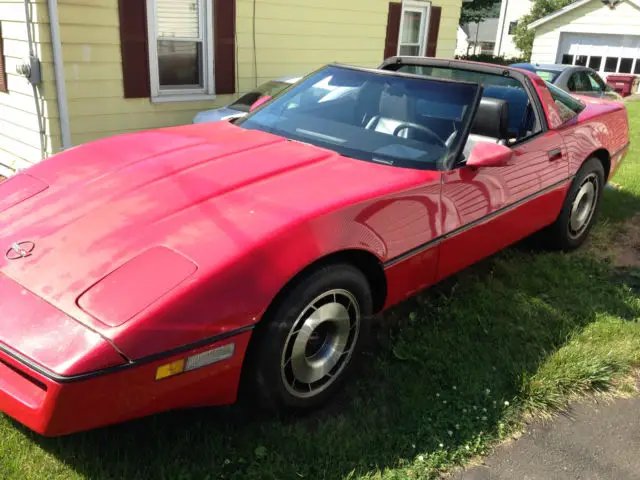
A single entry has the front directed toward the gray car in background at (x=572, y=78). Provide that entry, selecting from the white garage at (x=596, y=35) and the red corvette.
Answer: the white garage

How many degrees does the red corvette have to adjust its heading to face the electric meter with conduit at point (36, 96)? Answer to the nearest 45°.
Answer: approximately 90° to its right

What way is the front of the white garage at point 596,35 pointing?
toward the camera

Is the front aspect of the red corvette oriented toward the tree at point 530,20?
no

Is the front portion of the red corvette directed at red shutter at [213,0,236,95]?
no

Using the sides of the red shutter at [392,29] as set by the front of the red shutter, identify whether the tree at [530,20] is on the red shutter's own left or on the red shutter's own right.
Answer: on the red shutter's own left

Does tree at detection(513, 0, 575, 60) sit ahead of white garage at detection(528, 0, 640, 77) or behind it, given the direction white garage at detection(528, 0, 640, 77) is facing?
behind

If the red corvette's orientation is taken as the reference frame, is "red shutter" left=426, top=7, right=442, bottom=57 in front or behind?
behind

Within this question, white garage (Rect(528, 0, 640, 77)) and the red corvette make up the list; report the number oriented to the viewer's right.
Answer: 0

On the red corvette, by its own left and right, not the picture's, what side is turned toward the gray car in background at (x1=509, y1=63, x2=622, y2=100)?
back

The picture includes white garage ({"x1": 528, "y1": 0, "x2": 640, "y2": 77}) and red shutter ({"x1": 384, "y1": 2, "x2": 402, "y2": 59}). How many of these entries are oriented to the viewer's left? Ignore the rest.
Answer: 0

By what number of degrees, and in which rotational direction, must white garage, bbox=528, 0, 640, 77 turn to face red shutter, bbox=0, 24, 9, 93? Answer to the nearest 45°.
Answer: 0° — it already faces it

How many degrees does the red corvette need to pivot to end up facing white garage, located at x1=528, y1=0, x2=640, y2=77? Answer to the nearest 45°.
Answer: approximately 180°

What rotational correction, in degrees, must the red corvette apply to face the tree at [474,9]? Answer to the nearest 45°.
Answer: approximately 135° to its right

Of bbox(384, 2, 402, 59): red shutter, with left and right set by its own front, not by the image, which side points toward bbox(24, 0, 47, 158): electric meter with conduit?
right

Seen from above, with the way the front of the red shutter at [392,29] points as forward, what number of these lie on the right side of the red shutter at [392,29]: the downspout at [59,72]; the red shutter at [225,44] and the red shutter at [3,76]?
3

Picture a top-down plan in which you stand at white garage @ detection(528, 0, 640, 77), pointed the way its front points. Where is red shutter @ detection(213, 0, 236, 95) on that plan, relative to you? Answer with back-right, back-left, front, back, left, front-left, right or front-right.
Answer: front

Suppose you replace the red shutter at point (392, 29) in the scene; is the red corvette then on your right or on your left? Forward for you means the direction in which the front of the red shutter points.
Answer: on your right

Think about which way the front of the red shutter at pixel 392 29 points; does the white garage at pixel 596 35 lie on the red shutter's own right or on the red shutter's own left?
on the red shutter's own left

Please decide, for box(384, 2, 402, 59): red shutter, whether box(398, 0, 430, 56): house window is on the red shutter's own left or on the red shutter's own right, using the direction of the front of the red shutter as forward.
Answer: on the red shutter's own left

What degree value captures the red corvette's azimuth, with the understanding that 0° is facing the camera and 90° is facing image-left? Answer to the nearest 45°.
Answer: approximately 45°

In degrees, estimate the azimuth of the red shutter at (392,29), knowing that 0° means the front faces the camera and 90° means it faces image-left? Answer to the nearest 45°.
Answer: approximately 315°
